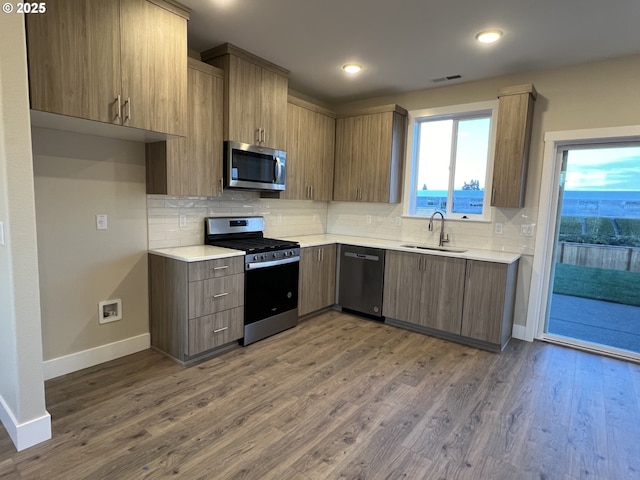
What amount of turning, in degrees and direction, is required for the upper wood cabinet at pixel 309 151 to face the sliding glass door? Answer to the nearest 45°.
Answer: approximately 45° to its left

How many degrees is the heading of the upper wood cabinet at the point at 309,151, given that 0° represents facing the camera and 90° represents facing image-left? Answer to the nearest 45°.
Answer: approximately 315°

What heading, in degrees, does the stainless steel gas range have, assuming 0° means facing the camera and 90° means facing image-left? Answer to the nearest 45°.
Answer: approximately 315°

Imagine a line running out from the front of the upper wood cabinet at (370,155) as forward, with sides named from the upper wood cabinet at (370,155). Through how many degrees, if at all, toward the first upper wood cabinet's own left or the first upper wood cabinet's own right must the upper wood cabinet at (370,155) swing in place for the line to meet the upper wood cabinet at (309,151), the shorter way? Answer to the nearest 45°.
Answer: approximately 45° to the first upper wood cabinet's own right

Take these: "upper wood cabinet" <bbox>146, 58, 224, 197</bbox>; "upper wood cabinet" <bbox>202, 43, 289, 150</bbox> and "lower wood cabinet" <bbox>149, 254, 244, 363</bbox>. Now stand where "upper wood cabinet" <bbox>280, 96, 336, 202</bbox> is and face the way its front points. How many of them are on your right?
3

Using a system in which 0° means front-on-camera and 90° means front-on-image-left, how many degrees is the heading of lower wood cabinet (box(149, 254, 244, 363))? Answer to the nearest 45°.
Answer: approximately 315°
